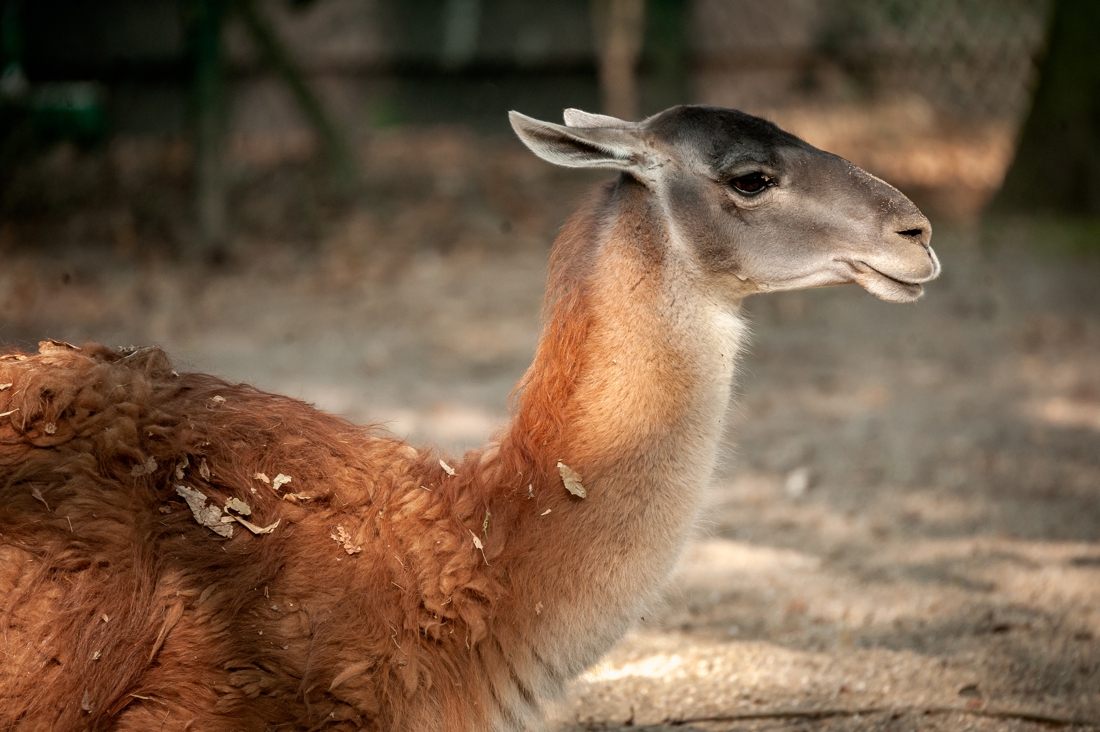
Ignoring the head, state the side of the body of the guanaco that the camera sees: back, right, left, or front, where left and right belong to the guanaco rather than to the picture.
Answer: right

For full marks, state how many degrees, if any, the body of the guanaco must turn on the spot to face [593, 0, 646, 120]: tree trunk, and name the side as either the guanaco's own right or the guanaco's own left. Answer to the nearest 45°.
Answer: approximately 90° to the guanaco's own left

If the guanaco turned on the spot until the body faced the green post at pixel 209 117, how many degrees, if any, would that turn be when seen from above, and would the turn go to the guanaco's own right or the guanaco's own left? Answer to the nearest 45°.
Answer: approximately 90° to the guanaco's own left
